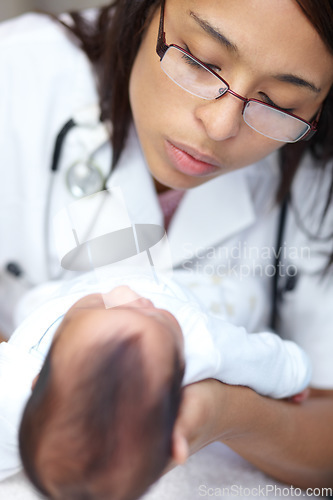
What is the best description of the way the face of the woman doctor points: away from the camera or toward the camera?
toward the camera

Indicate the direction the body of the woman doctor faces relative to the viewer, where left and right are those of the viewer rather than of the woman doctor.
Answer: facing the viewer
